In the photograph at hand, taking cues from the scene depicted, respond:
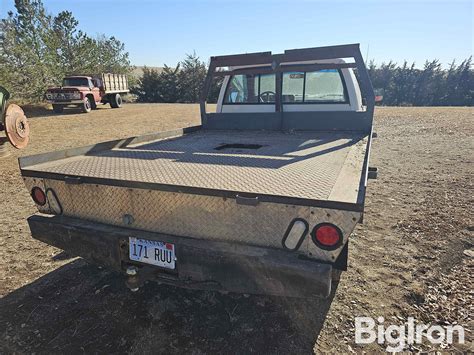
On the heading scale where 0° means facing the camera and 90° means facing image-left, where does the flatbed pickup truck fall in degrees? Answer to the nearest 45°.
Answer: approximately 225°

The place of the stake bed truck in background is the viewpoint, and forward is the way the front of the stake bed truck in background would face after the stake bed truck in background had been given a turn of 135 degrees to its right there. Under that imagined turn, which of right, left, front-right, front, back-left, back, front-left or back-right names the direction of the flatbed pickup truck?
back

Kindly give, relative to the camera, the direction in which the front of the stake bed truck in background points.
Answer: facing the viewer and to the left of the viewer

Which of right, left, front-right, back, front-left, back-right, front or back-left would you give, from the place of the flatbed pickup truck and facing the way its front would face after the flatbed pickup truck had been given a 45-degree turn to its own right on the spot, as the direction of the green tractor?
back-left
